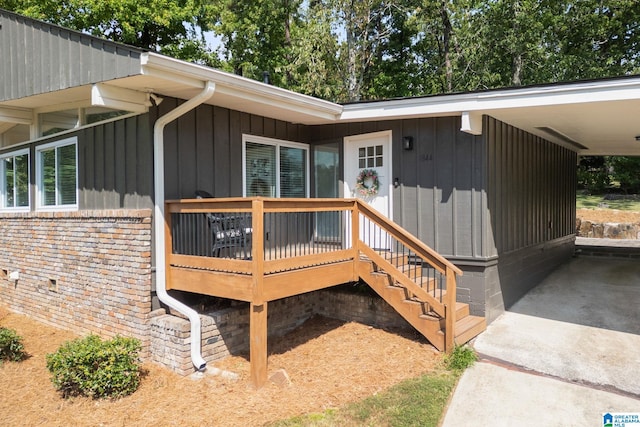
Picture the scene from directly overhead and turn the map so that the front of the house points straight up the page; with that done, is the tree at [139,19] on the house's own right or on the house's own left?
on the house's own right

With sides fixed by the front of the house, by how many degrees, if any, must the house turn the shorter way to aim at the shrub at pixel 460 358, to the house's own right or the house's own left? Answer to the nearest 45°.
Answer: approximately 90° to the house's own left

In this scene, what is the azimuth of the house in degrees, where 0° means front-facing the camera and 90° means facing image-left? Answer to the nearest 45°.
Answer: approximately 45°

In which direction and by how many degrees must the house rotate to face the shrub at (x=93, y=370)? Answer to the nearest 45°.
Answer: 0° — it already faces it

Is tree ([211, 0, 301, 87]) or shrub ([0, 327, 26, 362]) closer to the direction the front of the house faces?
the shrub

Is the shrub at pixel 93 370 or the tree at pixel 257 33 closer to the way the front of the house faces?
the shrub

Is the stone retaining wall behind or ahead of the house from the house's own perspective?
behind

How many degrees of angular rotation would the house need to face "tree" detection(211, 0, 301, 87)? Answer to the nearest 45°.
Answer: approximately 135° to its right
